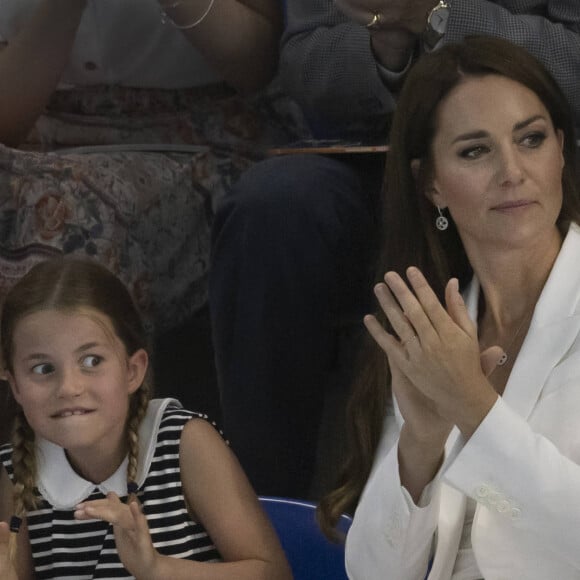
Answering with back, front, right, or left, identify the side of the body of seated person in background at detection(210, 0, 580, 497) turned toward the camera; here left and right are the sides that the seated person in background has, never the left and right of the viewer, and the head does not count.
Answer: front

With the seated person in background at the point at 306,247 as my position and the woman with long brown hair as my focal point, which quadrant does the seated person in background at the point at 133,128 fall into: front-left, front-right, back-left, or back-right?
back-right

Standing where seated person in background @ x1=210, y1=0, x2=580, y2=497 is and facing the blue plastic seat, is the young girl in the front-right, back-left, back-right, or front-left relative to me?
front-right
